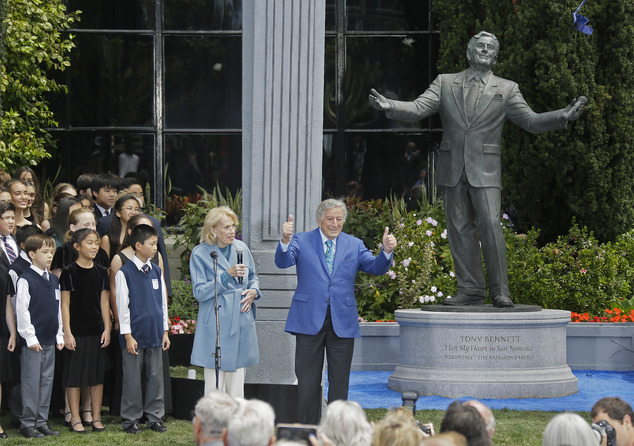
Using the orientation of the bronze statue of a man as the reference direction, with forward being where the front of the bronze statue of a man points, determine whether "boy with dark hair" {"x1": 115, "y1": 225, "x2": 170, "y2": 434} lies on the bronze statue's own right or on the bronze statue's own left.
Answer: on the bronze statue's own right

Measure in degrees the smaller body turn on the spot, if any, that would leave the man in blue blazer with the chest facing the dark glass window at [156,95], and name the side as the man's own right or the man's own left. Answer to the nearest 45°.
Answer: approximately 180°

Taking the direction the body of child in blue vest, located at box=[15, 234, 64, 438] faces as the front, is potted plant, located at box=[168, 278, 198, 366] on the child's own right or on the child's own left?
on the child's own left

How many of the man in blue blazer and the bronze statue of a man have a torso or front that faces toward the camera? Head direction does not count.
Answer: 2

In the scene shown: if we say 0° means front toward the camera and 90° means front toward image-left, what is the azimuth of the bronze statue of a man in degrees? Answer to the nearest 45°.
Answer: approximately 0°

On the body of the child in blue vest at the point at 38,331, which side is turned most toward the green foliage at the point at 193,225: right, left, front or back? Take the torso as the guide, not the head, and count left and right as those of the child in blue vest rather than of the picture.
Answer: left
